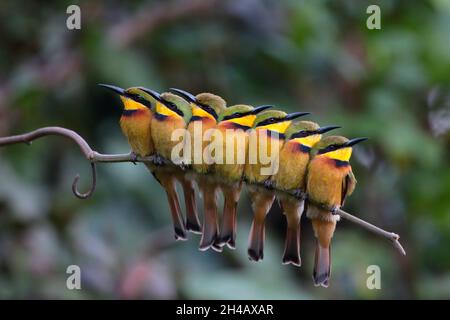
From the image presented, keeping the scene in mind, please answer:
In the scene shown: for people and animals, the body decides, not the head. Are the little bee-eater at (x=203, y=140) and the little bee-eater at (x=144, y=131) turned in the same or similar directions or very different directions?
same or similar directions

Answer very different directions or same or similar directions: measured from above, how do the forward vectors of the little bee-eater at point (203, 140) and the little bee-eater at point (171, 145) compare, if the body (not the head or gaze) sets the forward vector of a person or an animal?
same or similar directions

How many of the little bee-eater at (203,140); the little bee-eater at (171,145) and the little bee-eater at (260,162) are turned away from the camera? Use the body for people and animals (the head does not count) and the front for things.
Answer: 0

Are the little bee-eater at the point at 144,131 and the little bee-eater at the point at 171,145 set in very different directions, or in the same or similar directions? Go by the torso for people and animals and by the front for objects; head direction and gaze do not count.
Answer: same or similar directions

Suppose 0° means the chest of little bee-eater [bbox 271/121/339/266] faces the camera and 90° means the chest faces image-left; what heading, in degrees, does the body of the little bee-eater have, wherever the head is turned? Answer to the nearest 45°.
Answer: approximately 315°

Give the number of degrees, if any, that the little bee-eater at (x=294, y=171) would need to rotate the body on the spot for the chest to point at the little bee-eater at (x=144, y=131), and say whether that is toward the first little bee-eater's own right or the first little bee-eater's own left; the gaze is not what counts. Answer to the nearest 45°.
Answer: approximately 135° to the first little bee-eater's own right

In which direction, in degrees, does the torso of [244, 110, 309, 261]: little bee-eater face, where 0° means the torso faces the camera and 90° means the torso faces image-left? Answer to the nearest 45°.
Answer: approximately 315°
